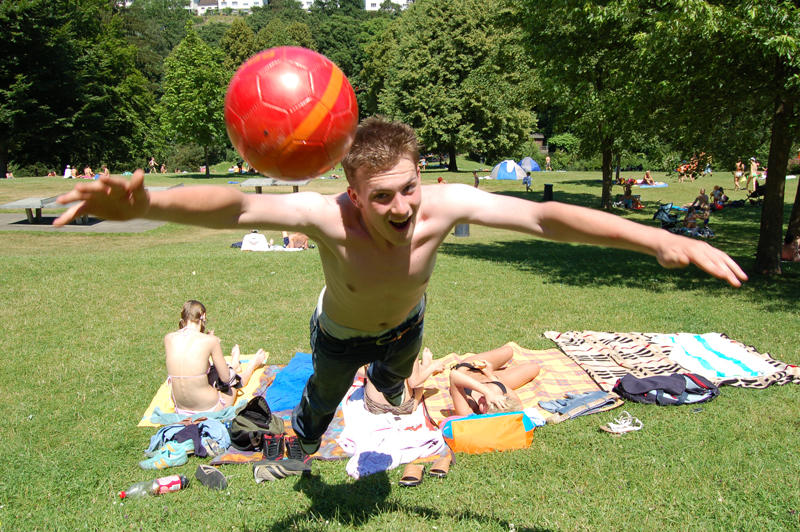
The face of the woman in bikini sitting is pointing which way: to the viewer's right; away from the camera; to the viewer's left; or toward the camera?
away from the camera

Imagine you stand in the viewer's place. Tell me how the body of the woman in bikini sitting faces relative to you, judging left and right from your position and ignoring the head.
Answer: facing away from the viewer and to the right of the viewer

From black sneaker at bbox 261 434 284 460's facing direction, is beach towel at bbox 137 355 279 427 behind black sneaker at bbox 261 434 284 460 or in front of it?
behind

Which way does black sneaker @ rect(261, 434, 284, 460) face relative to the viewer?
toward the camera

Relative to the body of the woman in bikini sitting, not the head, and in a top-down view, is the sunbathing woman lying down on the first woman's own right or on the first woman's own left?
on the first woman's own right

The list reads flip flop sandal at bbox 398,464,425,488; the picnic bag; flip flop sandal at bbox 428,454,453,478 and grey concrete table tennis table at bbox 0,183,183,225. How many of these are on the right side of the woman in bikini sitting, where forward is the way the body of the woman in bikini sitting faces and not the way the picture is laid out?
3

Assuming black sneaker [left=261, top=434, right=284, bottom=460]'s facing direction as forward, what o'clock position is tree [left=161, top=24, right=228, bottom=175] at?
The tree is roughly at 6 o'clock from the black sneaker.

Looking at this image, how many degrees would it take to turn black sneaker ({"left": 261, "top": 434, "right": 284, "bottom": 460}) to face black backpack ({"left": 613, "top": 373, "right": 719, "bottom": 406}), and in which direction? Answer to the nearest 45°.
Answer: approximately 90° to its left

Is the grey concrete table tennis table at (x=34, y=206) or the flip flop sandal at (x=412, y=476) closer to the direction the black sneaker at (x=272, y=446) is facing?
the flip flop sandal

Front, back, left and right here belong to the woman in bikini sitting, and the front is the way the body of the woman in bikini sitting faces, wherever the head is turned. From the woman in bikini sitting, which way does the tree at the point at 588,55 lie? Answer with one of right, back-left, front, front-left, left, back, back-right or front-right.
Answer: front

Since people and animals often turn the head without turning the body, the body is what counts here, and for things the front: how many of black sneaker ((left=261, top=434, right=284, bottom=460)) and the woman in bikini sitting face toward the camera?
1
